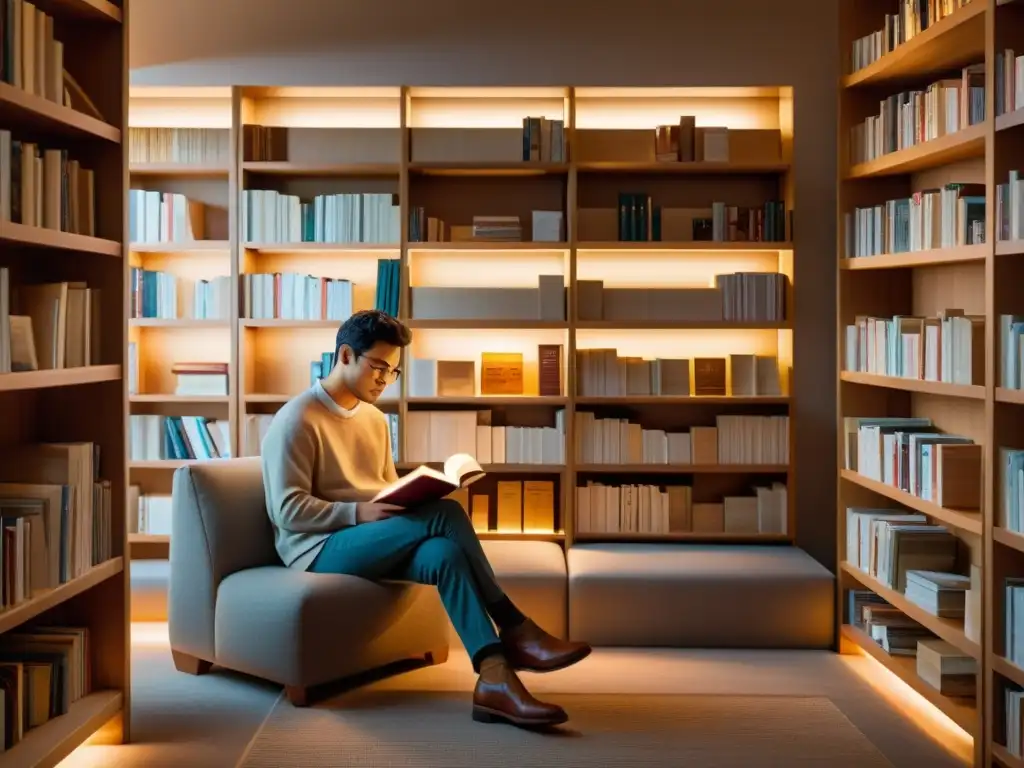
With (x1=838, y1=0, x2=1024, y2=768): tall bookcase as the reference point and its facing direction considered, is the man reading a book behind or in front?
in front

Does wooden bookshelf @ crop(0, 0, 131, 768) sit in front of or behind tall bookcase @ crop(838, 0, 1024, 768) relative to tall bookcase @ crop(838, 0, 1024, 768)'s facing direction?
in front

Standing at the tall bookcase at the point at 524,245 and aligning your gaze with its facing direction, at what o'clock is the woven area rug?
The woven area rug is roughly at 12 o'clock from the tall bookcase.

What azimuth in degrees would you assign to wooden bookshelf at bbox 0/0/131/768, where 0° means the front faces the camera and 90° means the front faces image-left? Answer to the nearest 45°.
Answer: approximately 315°

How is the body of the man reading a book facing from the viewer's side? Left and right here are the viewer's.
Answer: facing to the right of the viewer

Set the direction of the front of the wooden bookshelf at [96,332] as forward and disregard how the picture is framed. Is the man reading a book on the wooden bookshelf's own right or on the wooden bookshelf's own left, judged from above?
on the wooden bookshelf's own left

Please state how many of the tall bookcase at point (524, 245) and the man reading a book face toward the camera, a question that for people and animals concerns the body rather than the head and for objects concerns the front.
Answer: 1

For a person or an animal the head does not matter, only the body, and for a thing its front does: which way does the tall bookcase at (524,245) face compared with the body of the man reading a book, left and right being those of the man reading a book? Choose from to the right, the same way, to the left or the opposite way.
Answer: to the right

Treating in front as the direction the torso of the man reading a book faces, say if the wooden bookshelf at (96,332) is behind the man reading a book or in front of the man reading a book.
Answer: behind

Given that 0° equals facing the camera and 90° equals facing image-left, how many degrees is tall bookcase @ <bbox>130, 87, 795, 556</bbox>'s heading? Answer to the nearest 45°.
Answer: approximately 0°

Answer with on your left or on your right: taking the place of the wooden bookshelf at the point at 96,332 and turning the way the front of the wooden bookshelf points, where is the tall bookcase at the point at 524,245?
on your left

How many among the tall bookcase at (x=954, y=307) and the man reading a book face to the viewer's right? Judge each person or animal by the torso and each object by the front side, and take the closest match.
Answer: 1
